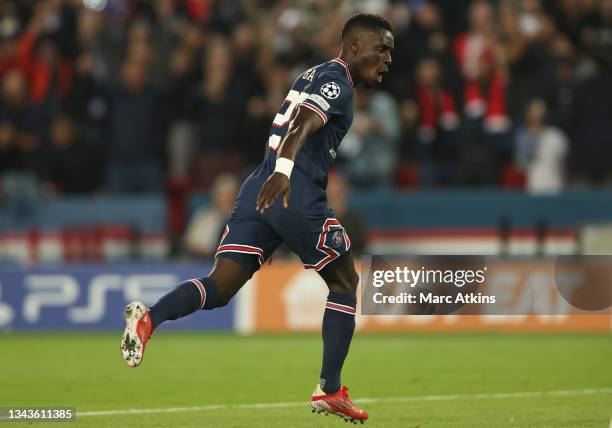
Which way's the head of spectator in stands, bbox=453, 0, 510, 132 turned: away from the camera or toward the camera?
toward the camera

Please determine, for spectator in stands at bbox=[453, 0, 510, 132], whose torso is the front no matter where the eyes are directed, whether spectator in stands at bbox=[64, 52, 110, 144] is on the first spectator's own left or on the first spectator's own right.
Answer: on the first spectator's own right

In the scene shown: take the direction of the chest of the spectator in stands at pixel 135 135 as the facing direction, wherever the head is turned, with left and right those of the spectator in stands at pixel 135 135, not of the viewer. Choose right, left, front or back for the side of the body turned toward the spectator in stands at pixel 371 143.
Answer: left

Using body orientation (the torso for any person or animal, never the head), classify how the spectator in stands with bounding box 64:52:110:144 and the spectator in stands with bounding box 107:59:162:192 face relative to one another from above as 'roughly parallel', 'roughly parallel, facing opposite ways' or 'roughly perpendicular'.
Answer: roughly parallel

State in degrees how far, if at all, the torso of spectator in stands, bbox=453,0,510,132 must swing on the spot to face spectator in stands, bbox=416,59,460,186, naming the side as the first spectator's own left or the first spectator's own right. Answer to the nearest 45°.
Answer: approximately 90° to the first spectator's own right

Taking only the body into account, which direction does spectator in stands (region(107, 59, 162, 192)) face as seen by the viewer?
toward the camera

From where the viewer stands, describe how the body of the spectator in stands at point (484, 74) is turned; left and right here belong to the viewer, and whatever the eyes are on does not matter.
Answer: facing the viewer

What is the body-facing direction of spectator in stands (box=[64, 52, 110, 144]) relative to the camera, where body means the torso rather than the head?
toward the camera

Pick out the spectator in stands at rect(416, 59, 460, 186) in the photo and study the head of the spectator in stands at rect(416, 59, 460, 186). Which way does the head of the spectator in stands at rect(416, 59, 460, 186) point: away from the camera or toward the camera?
toward the camera

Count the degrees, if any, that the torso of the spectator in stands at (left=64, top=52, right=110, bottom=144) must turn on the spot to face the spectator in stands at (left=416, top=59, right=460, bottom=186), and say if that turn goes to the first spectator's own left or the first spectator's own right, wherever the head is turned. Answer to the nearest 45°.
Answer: approximately 90° to the first spectator's own left

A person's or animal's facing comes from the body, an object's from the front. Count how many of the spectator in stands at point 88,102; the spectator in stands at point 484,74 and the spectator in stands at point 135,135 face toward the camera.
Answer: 3

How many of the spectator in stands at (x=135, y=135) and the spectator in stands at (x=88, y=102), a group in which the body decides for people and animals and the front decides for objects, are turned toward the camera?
2
